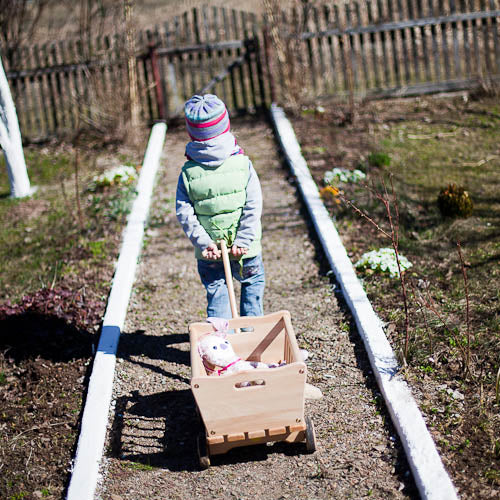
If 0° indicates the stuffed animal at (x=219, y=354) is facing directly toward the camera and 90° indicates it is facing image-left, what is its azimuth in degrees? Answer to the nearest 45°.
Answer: approximately 315°

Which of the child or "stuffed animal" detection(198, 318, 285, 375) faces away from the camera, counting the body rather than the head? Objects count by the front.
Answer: the child

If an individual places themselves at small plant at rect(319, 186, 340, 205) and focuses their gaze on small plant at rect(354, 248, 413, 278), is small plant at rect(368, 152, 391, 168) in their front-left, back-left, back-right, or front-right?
back-left

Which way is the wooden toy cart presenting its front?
away from the camera

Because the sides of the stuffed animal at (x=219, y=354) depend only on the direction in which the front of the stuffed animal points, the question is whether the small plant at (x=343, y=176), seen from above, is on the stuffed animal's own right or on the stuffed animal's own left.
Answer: on the stuffed animal's own left

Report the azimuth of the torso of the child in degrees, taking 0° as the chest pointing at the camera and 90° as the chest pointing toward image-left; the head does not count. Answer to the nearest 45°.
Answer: approximately 180°

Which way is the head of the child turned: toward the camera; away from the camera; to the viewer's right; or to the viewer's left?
away from the camera

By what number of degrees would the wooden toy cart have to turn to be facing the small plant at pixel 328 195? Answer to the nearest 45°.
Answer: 0° — it already faces it
